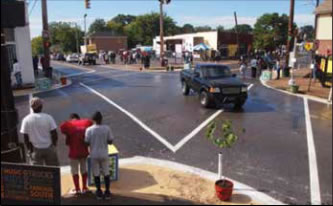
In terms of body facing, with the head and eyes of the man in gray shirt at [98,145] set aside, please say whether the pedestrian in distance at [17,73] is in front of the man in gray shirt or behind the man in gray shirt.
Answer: in front

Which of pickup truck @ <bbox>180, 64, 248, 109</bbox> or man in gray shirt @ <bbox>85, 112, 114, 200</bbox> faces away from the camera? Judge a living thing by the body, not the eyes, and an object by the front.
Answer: the man in gray shirt

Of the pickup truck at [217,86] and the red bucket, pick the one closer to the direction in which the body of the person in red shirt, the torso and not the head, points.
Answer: the pickup truck

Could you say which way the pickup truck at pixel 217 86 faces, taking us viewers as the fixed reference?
facing the viewer and to the right of the viewer

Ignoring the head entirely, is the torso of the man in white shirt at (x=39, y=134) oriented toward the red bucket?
no

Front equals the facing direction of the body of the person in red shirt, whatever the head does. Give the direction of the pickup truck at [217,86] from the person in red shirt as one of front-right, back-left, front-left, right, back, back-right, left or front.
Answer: front-right

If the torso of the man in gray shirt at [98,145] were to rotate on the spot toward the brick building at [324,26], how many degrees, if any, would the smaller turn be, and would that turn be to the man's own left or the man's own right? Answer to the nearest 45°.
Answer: approximately 45° to the man's own right

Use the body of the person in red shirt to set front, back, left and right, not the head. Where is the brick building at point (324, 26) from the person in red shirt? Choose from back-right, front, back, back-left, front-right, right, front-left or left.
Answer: front-right

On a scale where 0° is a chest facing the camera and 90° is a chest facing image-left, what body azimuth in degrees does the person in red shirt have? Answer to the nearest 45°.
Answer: approximately 180°

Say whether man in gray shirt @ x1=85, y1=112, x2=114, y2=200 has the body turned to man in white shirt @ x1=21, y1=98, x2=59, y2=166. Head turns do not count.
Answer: no

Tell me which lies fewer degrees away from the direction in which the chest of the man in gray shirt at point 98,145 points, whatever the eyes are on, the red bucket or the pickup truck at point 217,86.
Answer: the pickup truck

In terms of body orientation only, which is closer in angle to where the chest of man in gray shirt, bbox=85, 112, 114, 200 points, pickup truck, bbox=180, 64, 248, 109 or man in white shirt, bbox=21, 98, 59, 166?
the pickup truck

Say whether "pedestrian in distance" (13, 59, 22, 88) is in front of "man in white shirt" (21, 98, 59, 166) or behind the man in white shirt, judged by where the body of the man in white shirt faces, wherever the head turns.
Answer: in front

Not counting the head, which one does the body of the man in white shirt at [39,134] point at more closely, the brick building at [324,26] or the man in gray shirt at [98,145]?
the brick building

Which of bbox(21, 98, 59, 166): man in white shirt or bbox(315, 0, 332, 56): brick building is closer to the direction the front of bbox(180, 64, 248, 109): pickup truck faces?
the man in white shirt

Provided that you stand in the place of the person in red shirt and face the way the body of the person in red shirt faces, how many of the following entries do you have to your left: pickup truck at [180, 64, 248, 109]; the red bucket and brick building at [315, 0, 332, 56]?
0

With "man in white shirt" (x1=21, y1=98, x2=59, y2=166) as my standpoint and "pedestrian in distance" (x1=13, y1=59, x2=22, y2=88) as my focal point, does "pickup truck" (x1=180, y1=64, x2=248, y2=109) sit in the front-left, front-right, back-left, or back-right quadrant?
front-right

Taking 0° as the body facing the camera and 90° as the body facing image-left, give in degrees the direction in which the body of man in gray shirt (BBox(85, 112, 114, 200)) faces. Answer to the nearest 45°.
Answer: approximately 180°

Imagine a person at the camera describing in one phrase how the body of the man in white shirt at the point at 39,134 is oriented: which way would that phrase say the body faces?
away from the camera
